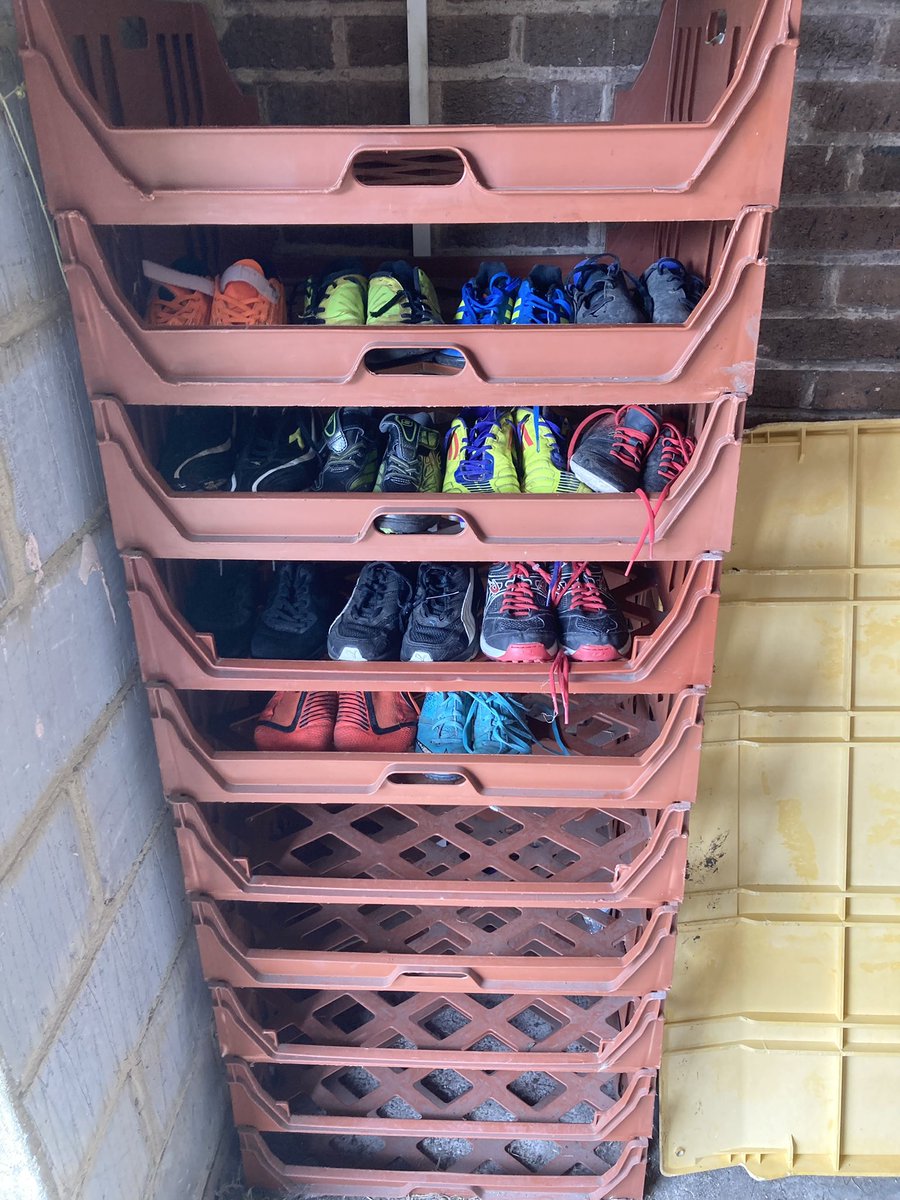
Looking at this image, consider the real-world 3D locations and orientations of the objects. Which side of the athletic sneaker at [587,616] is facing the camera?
front

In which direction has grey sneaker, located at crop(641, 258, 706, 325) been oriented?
toward the camera

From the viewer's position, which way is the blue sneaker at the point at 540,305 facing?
facing the viewer

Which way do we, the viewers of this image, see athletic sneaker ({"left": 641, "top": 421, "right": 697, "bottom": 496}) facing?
facing the viewer and to the left of the viewer

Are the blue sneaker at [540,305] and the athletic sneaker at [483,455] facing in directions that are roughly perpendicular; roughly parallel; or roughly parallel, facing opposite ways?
roughly parallel

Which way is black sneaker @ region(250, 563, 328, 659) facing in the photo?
toward the camera

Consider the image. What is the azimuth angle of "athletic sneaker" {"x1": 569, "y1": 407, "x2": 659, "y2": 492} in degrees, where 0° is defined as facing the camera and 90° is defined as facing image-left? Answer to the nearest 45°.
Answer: approximately 45°
